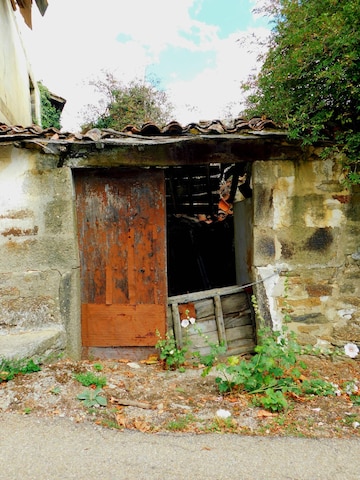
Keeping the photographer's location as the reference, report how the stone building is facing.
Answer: facing the viewer

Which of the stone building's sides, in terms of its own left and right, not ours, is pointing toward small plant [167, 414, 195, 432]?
front

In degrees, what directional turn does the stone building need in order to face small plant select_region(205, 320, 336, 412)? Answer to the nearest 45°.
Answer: approximately 45° to its left
